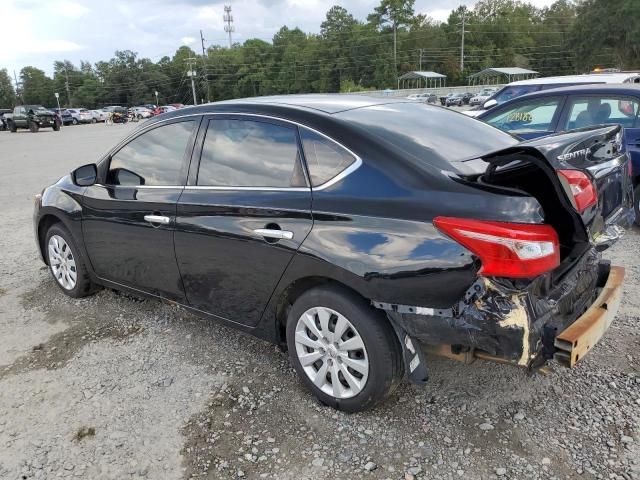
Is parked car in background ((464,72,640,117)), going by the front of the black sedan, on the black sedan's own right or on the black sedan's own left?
on the black sedan's own right

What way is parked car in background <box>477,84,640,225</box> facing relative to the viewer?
to the viewer's left

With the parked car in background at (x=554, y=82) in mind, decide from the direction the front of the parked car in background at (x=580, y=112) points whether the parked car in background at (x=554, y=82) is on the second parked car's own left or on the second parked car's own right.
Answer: on the second parked car's own right

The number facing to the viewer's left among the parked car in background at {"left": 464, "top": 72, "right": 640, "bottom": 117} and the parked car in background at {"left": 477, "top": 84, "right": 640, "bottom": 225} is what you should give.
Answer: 2

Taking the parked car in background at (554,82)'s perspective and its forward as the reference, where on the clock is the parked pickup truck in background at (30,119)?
the parked pickup truck in background at (30,119) is roughly at 1 o'clock from the parked car in background at (554,82).

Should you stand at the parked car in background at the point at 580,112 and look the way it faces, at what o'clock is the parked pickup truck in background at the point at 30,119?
the parked pickup truck in background at the point at 30,119 is roughly at 1 o'clock from the parked car in background at the point at 580,112.

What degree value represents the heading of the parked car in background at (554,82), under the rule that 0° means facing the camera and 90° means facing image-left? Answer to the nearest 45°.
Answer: approximately 90°

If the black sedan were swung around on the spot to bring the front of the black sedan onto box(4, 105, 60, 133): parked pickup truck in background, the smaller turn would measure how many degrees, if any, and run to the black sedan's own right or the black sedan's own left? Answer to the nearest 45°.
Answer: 0° — it already faces it

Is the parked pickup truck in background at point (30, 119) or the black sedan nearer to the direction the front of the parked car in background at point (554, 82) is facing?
the parked pickup truck in background

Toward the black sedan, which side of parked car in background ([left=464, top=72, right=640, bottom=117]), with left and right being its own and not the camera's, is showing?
left

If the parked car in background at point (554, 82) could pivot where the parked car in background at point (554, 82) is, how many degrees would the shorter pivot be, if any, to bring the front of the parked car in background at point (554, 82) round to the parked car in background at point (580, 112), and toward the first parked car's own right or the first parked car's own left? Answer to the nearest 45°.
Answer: approximately 90° to the first parked car's own left

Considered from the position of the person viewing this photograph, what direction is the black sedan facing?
facing away from the viewer and to the left of the viewer
